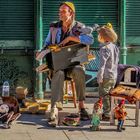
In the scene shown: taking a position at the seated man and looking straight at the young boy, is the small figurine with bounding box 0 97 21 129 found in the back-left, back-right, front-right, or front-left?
back-right

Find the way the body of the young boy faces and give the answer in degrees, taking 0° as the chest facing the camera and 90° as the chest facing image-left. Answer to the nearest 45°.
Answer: approximately 90°

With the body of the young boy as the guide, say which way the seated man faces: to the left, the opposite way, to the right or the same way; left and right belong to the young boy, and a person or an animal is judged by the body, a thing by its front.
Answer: to the left

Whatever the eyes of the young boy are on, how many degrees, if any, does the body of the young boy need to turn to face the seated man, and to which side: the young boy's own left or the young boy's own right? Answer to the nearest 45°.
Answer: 0° — they already face them

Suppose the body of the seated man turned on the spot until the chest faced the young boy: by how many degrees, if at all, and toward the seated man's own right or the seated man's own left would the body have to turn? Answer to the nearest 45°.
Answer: approximately 90° to the seated man's own left
